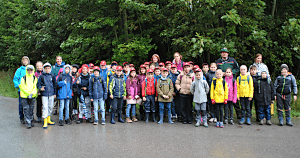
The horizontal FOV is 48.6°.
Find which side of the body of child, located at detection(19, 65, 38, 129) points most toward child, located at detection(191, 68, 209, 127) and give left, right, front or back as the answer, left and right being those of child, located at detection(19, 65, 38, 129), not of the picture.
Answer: left

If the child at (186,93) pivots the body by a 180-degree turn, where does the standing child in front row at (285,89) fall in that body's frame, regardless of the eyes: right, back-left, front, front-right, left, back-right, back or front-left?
right

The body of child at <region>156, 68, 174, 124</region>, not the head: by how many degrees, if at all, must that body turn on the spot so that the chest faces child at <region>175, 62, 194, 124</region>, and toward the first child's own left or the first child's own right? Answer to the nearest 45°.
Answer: approximately 90° to the first child's own left

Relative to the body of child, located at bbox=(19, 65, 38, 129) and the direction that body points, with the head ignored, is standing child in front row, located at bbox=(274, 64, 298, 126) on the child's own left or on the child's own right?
on the child's own left

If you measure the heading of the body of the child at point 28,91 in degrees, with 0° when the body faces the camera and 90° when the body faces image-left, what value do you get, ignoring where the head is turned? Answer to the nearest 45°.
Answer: approximately 0°

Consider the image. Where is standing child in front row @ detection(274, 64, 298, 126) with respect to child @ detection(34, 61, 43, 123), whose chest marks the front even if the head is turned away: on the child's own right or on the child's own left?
on the child's own left

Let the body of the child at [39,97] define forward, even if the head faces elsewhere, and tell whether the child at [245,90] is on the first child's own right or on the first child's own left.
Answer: on the first child's own left

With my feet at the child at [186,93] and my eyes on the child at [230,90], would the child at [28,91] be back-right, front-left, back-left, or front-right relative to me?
back-right

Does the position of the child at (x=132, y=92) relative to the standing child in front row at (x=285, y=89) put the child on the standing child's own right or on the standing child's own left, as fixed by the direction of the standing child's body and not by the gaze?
on the standing child's own right

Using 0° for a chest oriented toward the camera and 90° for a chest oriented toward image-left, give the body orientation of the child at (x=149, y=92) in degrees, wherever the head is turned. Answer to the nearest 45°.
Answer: approximately 0°
